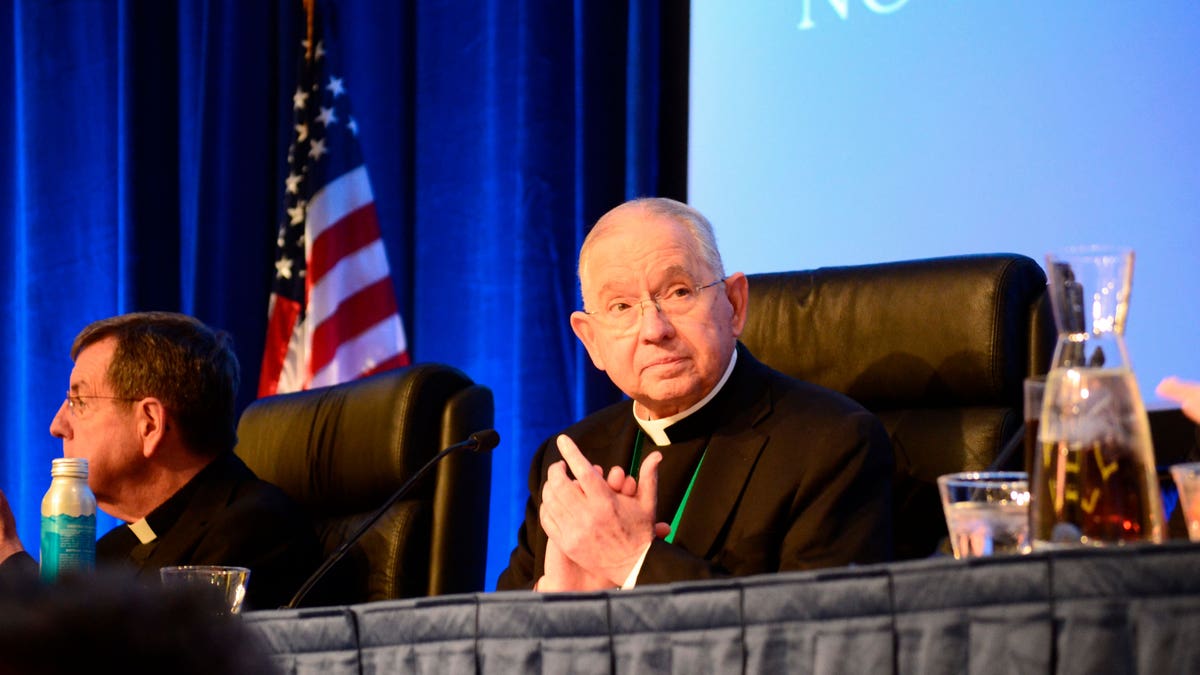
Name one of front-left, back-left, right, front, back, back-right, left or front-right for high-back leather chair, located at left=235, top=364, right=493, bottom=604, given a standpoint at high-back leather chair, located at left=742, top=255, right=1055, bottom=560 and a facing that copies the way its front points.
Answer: front-right

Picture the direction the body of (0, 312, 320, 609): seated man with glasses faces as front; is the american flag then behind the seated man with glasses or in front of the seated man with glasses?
behind

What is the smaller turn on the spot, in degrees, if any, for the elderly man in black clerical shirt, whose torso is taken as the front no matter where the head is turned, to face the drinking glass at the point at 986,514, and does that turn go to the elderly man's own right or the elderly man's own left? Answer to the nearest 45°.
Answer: approximately 45° to the elderly man's own left

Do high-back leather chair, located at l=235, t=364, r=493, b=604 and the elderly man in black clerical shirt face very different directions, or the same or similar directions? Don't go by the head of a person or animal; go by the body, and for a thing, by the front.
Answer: same or similar directions

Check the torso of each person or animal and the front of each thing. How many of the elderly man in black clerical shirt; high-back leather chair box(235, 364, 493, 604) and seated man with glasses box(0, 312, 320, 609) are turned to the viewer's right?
0

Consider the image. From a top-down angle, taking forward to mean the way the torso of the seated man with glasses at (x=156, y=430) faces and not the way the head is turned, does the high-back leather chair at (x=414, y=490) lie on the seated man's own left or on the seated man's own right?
on the seated man's own left

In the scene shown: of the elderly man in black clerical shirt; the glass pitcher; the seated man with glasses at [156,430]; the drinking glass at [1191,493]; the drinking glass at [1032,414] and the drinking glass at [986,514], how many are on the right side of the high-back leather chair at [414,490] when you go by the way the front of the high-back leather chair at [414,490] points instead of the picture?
1

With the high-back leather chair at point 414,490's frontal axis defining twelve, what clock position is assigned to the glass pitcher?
The glass pitcher is roughly at 10 o'clock from the high-back leather chair.

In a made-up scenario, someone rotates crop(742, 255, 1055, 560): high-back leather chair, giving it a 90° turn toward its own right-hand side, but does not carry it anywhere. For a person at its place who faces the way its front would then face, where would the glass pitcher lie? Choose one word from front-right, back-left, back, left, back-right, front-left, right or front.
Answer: back-left

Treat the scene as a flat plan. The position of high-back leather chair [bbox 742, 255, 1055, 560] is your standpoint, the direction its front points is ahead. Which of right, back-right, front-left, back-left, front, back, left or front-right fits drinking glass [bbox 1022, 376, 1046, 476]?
front-left

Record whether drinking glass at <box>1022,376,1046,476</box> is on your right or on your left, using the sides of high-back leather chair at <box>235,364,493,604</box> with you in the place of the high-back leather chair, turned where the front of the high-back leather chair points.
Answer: on your left

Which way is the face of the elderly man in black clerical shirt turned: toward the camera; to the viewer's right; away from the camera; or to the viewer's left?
toward the camera

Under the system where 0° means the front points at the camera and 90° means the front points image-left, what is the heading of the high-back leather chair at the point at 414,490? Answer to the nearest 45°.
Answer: approximately 45°

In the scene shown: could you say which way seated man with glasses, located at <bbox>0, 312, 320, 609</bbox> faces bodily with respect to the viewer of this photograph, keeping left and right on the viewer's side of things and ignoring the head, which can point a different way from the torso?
facing the viewer and to the left of the viewer

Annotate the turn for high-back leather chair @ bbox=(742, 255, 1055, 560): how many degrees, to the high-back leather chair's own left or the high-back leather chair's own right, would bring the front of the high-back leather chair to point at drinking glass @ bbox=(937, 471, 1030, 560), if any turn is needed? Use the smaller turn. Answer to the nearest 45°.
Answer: approximately 45° to the high-back leather chair's own left

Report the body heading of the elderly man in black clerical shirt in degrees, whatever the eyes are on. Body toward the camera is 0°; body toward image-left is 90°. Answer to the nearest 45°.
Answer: approximately 45°
